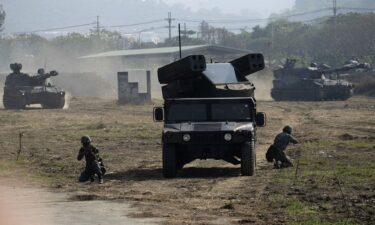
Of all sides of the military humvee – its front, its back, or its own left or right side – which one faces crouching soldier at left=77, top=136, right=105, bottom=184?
right

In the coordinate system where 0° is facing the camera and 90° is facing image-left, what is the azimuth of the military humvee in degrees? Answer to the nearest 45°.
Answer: approximately 0°
